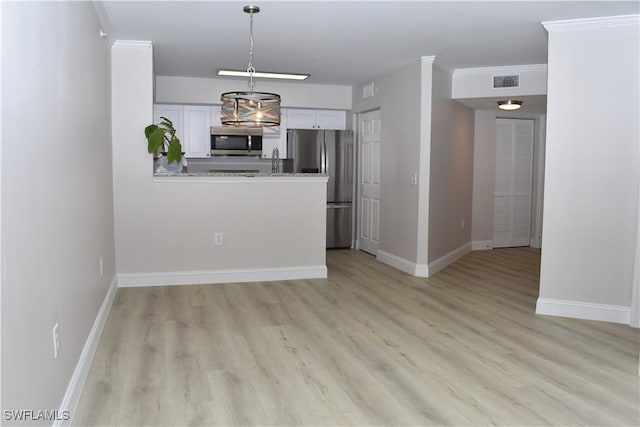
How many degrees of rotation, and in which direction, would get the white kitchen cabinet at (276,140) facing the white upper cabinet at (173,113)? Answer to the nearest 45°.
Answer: approximately 90° to its right

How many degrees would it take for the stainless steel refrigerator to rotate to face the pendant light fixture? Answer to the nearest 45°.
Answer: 0° — it already faces it

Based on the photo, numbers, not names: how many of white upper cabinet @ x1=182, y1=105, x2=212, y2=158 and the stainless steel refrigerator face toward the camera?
2

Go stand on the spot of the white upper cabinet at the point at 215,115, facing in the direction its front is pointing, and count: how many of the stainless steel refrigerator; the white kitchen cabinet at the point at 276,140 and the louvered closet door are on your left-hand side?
3

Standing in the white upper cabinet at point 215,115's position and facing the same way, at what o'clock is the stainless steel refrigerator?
The stainless steel refrigerator is roughly at 9 o'clock from the white upper cabinet.

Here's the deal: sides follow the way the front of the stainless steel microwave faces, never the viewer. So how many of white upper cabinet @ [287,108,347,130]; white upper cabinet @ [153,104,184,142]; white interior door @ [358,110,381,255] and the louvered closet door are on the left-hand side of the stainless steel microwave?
3

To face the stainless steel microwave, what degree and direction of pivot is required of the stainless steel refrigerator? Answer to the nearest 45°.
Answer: approximately 90° to its right
